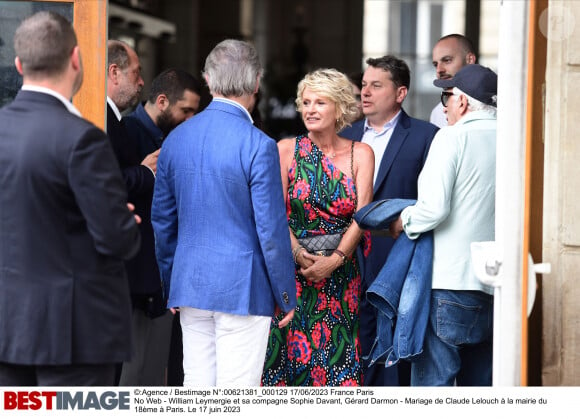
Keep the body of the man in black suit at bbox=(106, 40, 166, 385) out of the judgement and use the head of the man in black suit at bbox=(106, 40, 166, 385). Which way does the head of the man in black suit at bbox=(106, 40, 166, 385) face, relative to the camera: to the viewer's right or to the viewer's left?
to the viewer's right

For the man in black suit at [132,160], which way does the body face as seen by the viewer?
to the viewer's right

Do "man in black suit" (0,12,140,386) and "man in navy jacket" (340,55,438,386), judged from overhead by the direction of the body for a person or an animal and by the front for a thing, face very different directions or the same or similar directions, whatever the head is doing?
very different directions

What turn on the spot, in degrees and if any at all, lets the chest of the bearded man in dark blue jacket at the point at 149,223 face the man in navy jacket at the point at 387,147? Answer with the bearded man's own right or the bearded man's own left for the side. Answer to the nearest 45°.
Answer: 0° — they already face them

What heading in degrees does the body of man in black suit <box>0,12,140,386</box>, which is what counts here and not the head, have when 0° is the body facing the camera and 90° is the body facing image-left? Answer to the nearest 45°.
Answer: approximately 225°

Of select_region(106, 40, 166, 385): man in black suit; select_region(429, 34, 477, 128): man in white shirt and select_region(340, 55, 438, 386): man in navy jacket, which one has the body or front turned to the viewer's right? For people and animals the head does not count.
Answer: the man in black suit

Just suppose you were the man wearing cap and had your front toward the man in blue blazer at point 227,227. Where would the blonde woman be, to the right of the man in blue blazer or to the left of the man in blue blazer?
right

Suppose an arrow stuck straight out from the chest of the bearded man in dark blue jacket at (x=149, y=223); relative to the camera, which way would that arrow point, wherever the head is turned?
to the viewer's right

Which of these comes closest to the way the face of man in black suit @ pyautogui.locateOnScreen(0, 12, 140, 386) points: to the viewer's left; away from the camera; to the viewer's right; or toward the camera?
away from the camera

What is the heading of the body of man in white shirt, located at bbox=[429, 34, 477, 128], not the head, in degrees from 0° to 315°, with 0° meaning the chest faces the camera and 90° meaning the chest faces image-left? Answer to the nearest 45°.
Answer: approximately 45°

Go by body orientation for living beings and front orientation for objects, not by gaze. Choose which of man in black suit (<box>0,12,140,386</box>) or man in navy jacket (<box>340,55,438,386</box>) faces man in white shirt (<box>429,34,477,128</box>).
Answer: the man in black suit
